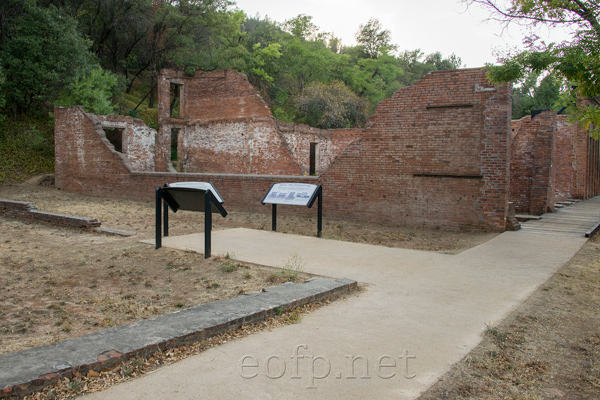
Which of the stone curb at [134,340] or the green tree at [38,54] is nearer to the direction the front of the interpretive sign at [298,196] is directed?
the stone curb

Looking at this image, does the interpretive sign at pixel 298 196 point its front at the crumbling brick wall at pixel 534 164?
no

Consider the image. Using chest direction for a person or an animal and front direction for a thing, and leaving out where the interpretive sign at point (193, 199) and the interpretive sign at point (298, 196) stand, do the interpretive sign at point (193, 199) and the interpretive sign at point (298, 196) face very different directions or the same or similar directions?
very different directions

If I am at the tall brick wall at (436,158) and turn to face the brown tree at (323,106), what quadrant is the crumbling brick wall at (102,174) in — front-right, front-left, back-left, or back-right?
front-left

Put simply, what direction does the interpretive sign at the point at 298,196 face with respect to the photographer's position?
facing the viewer and to the left of the viewer

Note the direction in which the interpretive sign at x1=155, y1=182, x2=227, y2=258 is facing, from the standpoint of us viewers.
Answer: facing away from the viewer and to the right of the viewer

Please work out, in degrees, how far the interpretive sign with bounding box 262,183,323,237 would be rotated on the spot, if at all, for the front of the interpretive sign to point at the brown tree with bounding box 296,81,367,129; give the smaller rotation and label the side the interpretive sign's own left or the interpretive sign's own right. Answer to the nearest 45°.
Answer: approximately 135° to the interpretive sign's own right

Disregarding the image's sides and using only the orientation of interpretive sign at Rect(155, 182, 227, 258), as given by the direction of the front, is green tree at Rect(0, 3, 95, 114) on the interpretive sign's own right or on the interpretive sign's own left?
on the interpretive sign's own left

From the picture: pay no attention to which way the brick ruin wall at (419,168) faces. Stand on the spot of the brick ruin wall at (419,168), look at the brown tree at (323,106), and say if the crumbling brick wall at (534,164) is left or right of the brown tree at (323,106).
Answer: right

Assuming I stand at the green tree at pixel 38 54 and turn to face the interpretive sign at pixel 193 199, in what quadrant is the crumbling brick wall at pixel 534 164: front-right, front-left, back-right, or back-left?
front-left

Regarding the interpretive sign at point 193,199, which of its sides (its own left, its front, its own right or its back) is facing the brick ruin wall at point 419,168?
front

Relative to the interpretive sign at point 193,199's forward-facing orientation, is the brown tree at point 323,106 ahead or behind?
ahead
